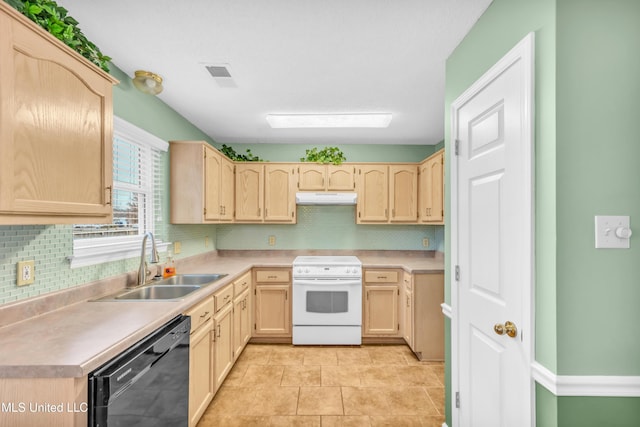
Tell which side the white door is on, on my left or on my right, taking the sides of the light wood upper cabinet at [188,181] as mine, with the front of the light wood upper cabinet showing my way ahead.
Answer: on my right

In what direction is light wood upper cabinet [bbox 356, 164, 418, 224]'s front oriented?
toward the camera

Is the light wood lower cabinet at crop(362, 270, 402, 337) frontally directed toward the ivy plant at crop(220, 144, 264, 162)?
no

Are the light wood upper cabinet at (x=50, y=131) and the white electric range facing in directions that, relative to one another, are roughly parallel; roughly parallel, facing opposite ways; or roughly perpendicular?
roughly perpendicular

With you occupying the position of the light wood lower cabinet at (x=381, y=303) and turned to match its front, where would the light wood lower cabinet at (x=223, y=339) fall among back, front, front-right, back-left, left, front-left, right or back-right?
front-right

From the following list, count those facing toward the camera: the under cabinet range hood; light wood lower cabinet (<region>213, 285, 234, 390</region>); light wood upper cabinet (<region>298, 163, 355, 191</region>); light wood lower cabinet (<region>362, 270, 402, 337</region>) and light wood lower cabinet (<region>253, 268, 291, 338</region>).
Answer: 4

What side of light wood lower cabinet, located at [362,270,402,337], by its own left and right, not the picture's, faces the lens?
front

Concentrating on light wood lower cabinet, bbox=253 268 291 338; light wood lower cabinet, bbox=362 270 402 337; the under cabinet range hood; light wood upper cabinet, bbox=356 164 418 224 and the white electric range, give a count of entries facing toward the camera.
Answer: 5

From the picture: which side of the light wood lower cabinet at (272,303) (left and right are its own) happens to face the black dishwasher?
front

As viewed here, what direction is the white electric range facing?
toward the camera

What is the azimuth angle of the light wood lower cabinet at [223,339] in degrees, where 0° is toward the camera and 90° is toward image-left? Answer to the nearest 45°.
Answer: approximately 270°

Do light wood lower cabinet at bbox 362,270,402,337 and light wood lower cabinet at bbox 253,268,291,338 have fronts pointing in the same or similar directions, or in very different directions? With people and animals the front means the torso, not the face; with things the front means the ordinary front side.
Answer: same or similar directions
